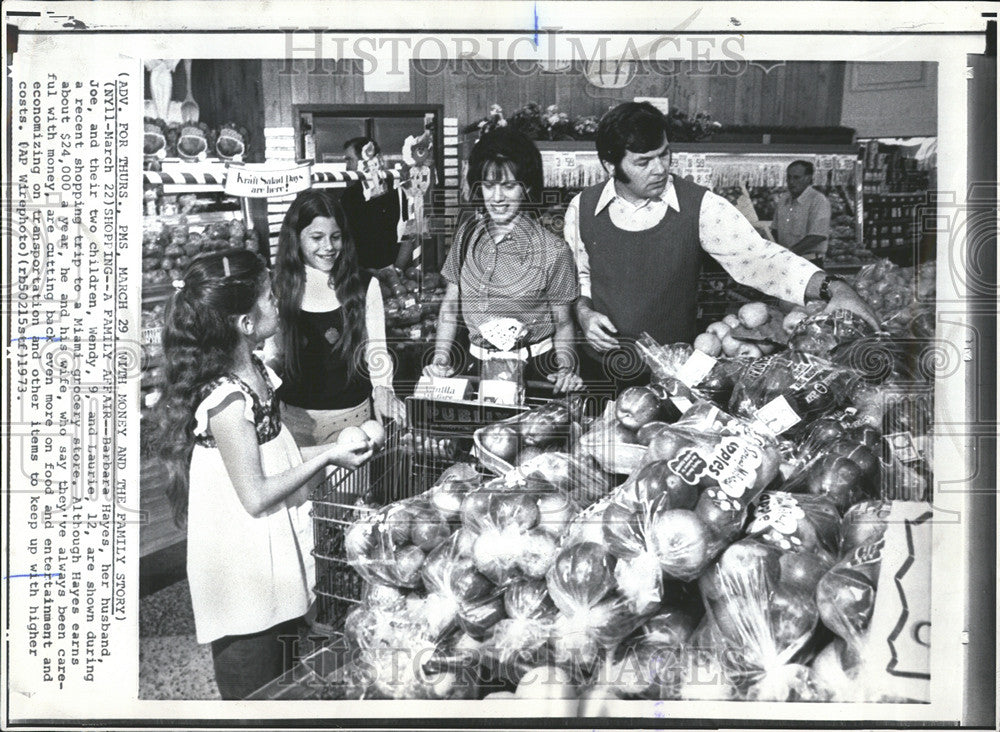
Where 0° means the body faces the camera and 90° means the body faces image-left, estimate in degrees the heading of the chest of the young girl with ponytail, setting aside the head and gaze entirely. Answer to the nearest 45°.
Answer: approximately 270°

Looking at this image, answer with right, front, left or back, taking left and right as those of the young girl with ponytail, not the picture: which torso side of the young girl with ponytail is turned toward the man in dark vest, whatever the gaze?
front

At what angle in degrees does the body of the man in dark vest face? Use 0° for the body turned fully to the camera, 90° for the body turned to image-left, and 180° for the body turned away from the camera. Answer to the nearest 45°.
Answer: approximately 0°

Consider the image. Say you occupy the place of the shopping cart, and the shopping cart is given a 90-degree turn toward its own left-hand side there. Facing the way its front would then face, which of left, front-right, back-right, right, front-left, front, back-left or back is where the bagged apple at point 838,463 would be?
front-left

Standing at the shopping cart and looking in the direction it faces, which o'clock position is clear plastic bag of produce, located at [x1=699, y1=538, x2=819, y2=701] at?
The clear plastic bag of produce is roughly at 8 o'clock from the shopping cart.

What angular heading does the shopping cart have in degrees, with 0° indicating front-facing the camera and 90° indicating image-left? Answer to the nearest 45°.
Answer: approximately 45°

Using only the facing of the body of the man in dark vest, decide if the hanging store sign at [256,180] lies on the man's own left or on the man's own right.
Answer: on the man's own right
